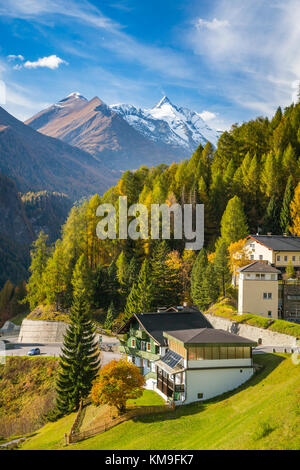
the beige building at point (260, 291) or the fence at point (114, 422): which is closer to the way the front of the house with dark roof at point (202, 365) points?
the fence

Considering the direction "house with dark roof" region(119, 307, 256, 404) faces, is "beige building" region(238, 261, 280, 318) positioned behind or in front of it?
behind

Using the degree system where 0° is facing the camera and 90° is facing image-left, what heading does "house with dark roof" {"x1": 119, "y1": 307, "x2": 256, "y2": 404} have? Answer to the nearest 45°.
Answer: approximately 45°

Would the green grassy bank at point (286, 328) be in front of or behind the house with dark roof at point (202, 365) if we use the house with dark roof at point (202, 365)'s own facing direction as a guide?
behind

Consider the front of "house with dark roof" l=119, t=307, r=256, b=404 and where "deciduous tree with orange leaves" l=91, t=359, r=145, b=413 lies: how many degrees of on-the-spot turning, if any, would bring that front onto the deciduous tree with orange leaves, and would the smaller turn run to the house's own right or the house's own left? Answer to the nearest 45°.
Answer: approximately 45° to the house's own right

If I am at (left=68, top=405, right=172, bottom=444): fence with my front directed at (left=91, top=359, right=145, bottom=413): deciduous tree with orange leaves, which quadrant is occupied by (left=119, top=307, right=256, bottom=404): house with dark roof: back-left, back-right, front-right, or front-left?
front-right

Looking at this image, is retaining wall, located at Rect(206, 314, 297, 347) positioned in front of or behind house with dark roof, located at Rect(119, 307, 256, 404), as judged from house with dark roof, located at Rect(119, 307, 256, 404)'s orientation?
behind

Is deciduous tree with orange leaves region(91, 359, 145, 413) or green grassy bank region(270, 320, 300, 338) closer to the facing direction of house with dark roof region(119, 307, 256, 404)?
the deciduous tree with orange leaves

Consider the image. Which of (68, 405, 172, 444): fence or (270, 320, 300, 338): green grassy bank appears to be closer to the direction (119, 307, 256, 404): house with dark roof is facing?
the fence

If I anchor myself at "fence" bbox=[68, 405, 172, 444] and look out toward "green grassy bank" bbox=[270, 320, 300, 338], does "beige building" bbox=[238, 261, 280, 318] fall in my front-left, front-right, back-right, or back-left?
front-left

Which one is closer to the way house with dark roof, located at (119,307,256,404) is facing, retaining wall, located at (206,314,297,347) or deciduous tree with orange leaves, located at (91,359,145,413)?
the deciduous tree with orange leaves
